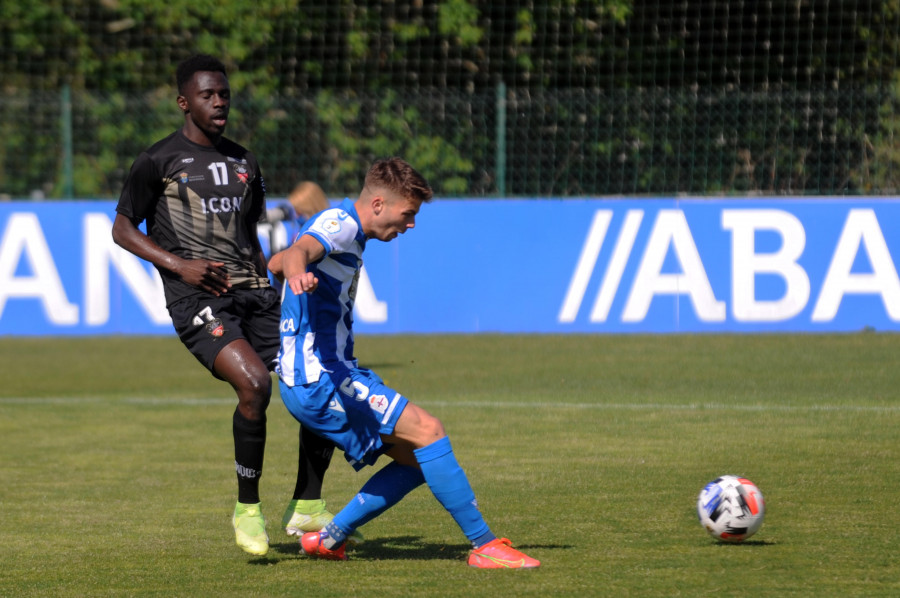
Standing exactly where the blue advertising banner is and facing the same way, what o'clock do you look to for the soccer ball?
The soccer ball is roughly at 12 o'clock from the blue advertising banner.

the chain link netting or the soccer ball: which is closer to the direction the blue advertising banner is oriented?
the soccer ball

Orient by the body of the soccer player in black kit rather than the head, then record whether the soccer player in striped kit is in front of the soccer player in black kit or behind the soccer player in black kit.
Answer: in front

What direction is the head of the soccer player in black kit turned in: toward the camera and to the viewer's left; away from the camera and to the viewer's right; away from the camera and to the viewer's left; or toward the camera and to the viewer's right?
toward the camera and to the viewer's right

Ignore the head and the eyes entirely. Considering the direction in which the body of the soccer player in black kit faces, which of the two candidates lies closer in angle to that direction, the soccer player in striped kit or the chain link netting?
the soccer player in striped kit

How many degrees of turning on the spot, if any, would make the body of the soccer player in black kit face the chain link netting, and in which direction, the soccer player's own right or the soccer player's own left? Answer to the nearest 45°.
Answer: approximately 135° to the soccer player's own left

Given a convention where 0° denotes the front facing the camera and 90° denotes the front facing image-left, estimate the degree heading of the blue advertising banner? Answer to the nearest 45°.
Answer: approximately 0°

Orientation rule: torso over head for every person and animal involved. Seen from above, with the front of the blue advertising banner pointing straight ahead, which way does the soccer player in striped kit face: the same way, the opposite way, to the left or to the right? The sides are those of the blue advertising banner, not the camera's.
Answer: to the left

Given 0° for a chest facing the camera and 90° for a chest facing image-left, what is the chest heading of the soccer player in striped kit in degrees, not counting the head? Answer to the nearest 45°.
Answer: approximately 270°

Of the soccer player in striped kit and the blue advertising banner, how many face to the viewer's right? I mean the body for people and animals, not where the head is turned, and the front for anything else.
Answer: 1

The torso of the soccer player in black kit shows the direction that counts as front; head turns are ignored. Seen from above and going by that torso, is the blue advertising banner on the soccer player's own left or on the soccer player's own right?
on the soccer player's own left

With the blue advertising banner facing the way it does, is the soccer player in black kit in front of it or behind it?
in front
